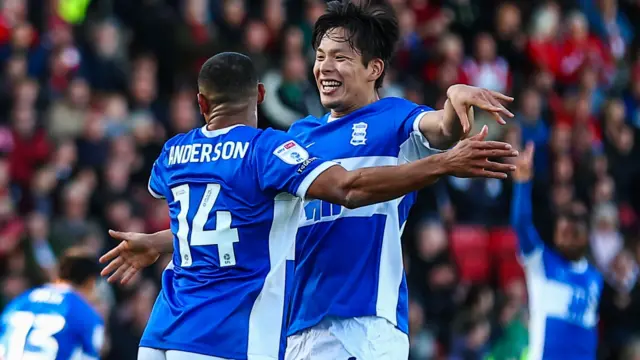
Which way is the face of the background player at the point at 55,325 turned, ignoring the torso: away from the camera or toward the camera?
away from the camera

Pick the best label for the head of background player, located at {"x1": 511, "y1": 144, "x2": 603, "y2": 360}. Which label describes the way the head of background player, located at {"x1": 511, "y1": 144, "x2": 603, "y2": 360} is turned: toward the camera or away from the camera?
toward the camera

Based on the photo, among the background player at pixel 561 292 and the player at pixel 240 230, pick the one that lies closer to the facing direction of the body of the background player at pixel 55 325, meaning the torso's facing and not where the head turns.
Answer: the background player

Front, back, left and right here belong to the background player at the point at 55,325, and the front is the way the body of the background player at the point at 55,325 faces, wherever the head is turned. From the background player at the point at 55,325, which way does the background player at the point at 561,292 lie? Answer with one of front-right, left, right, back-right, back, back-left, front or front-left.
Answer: front-right

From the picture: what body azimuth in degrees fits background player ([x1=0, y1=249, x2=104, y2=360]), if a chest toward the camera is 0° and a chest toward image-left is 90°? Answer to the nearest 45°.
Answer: approximately 225°

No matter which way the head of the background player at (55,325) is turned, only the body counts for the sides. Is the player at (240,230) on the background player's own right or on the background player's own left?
on the background player's own right
